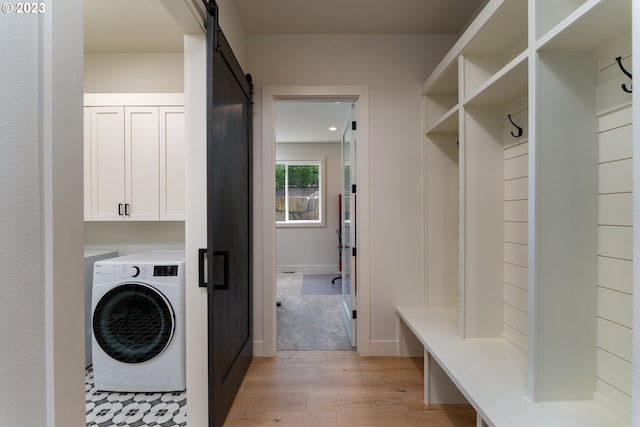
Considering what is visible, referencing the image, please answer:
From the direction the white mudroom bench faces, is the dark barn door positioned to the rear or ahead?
ahead

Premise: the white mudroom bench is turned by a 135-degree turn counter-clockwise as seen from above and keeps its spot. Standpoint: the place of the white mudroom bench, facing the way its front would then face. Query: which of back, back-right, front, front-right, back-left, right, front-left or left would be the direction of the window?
back-left

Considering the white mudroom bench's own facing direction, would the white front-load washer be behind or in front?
in front

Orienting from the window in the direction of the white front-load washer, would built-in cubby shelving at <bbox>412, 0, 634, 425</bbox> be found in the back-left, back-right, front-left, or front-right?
front-left

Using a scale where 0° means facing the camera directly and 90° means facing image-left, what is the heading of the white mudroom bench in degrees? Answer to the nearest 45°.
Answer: approximately 45°
